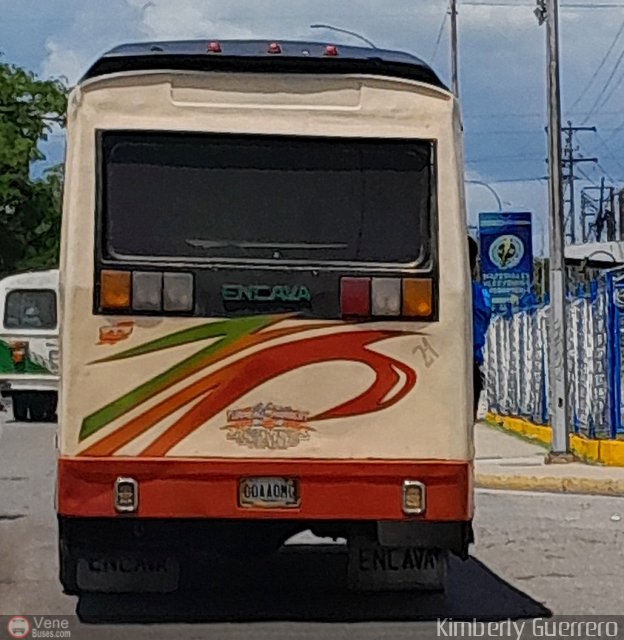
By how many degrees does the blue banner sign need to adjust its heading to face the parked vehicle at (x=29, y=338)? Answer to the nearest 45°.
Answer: approximately 45° to its right

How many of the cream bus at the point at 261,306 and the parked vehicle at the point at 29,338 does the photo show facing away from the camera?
2

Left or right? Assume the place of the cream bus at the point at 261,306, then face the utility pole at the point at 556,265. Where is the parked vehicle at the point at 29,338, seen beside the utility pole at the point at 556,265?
left

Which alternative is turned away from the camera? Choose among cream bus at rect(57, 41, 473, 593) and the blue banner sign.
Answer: the cream bus

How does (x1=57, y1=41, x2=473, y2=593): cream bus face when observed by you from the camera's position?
facing away from the viewer

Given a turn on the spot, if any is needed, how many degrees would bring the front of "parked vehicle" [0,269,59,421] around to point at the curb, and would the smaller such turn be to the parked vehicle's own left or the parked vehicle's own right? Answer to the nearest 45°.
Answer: approximately 135° to the parked vehicle's own right

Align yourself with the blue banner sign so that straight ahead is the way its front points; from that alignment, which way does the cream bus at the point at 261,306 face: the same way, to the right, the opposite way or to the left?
the opposite way
